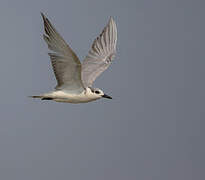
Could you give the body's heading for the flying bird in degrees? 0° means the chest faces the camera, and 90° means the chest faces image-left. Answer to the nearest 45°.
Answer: approximately 270°
